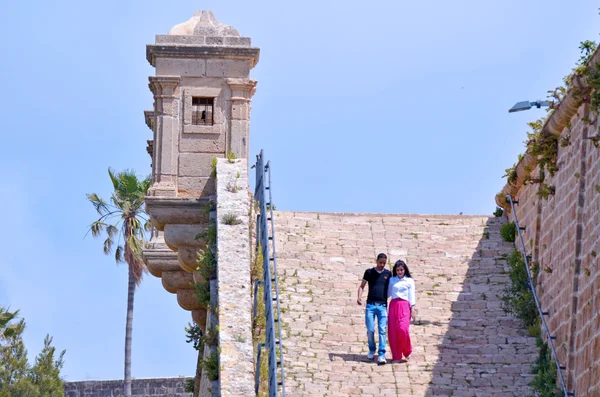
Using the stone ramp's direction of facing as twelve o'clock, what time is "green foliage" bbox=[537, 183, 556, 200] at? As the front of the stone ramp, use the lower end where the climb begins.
The green foliage is roughly at 9 o'clock from the stone ramp.

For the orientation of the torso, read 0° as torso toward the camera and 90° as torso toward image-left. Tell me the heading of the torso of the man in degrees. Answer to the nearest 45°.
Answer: approximately 0°

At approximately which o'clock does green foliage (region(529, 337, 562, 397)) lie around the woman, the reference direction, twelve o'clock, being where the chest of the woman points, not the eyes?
The green foliage is roughly at 9 o'clock from the woman.

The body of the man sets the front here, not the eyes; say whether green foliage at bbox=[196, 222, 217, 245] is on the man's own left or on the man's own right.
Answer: on the man's own right

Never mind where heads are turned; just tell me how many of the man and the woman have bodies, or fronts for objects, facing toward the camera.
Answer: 2

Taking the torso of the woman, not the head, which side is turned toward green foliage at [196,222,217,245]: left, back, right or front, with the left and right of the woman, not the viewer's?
right
